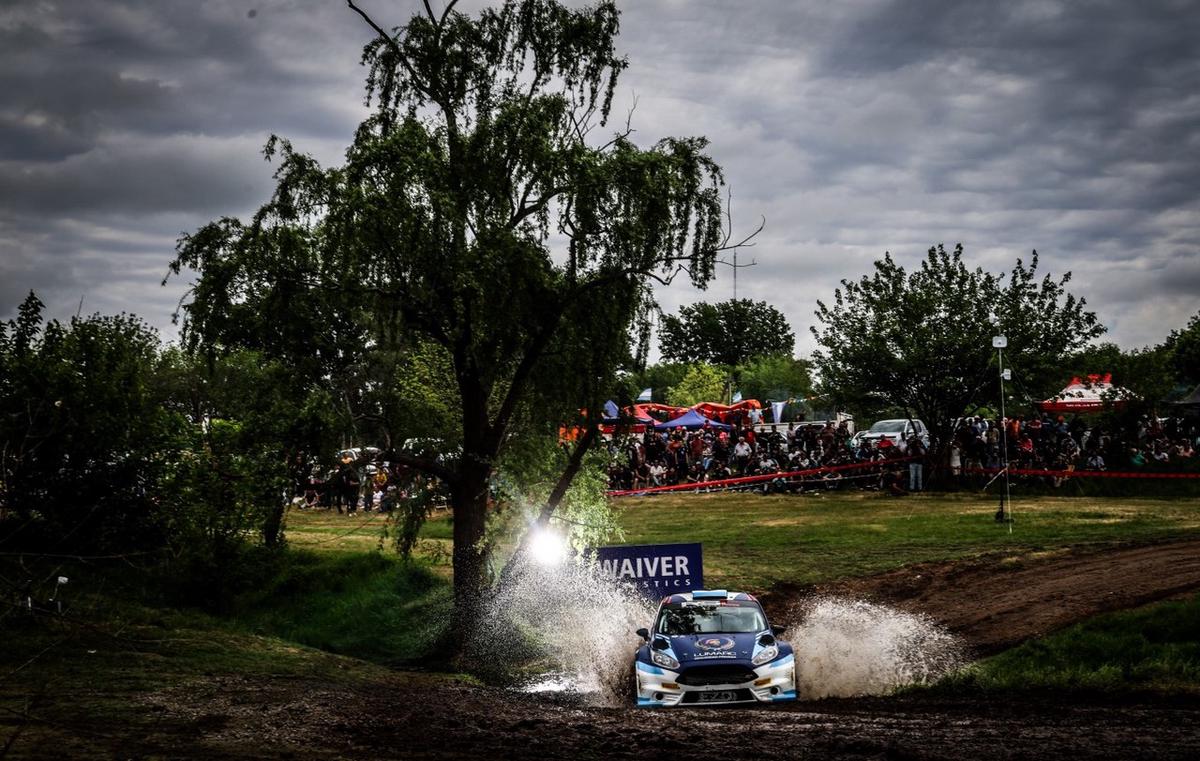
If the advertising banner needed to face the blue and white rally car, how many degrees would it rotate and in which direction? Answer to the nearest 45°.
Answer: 0° — it already faces it

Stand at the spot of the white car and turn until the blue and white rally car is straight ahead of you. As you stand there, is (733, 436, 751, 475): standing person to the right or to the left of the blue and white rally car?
right

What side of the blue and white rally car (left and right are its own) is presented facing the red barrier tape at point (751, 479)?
back

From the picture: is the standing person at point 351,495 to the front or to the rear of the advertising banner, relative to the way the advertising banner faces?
to the rear

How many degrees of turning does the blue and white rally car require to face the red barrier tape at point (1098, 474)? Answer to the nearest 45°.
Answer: approximately 135° to its left

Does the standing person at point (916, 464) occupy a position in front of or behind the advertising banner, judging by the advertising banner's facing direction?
behind

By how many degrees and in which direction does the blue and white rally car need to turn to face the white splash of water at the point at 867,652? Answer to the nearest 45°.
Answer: approximately 135° to its left

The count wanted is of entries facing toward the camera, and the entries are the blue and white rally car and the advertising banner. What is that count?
2

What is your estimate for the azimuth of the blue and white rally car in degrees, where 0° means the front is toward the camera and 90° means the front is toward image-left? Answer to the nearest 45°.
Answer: approximately 0°
